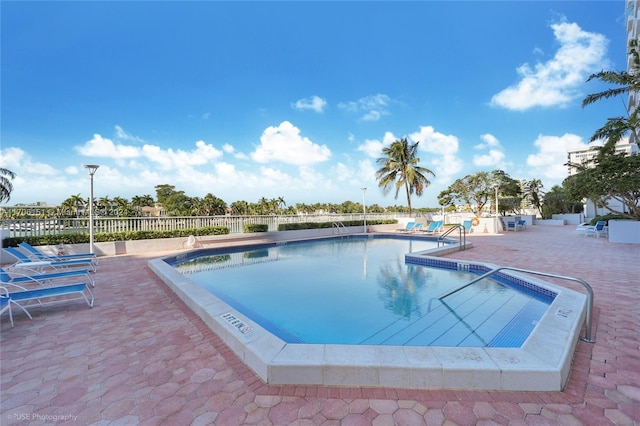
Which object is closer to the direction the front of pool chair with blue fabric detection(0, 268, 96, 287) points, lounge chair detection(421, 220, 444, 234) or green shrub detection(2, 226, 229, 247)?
the lounge chair

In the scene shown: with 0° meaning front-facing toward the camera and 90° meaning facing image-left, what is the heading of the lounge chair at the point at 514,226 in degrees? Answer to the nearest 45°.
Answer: approximately 45°

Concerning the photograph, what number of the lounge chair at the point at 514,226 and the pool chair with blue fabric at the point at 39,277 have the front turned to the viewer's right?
1

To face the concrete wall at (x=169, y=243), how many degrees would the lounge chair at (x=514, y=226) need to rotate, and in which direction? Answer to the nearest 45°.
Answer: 0° — it already faces it

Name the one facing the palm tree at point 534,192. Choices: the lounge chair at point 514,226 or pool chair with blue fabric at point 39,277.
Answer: the pool chair with blue fabric

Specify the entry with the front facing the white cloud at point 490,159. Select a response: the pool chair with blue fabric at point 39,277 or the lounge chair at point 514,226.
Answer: the pool chair with blue fabric

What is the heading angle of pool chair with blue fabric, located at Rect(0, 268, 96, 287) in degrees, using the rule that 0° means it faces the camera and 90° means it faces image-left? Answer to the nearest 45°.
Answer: approximately 270°
